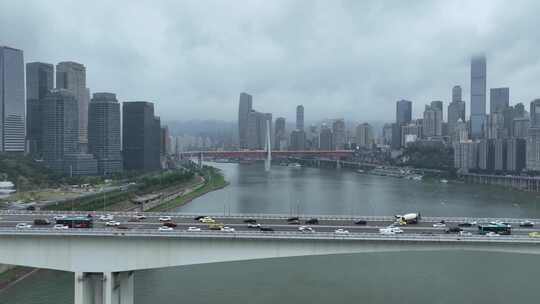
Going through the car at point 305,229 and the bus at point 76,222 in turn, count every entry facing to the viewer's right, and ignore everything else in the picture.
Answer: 2

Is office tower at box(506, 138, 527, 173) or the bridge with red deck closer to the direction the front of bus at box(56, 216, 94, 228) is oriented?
the office tower

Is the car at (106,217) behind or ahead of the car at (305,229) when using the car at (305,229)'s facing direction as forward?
behind

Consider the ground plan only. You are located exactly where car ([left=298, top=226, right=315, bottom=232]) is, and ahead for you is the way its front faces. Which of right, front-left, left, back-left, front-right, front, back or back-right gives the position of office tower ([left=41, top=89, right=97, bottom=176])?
back-left

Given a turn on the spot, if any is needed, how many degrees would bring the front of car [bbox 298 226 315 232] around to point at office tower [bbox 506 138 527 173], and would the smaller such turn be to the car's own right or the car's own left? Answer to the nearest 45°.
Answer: approximately 45° to the car's own left

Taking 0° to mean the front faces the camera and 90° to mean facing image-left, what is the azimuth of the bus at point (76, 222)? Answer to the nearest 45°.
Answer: approximately 270°

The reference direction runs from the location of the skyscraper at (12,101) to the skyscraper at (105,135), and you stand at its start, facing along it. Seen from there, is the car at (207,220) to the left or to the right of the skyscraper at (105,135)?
right

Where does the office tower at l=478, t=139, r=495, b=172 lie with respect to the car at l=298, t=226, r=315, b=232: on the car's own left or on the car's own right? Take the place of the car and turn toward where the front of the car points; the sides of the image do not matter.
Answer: on the car's own left

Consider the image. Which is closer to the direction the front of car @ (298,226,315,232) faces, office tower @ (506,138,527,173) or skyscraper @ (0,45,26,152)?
the office tower

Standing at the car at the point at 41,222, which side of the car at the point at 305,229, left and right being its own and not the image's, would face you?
back

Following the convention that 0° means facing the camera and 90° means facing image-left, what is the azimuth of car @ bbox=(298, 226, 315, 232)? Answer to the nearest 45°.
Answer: approximately 270°

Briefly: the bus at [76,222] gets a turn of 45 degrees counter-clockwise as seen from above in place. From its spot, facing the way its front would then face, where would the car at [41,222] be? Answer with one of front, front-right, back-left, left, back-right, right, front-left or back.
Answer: left
